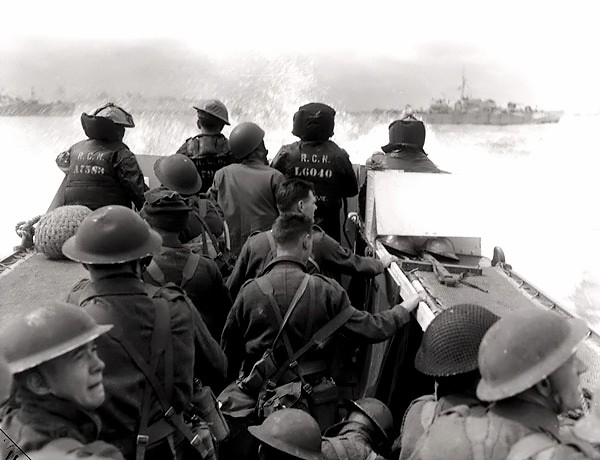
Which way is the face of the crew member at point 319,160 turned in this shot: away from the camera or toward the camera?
away from the camera

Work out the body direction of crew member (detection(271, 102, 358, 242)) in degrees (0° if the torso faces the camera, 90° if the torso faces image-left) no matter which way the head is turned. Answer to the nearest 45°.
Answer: approximately 180°

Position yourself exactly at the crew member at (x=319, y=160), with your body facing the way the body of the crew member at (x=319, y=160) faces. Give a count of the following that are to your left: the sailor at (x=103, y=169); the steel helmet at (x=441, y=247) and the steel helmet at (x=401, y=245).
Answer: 1

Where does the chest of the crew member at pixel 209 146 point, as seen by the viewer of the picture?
away from the camera

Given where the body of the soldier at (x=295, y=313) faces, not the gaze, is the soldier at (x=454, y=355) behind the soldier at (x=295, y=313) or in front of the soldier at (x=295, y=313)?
behind

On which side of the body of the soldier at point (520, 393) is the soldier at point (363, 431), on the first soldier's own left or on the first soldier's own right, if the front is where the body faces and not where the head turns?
on the first soldier's own left

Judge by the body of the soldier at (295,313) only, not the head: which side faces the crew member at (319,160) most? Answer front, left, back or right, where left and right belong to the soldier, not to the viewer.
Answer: front

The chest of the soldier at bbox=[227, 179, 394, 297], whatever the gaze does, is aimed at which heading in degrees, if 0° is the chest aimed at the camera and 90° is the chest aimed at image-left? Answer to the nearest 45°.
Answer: approximately 225°

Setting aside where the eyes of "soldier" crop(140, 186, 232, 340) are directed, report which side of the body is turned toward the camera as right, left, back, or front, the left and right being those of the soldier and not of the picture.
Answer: back

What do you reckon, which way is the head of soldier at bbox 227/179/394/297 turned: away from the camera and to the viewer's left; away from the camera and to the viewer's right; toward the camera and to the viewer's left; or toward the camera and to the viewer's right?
away from the camera and to the viewer's right

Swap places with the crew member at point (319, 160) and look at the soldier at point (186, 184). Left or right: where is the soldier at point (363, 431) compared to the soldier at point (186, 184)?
left

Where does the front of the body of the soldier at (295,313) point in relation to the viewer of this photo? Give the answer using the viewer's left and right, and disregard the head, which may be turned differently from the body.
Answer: facing away from the viewer

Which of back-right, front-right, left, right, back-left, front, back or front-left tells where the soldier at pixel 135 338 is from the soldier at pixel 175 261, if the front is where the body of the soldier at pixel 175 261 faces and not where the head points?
back

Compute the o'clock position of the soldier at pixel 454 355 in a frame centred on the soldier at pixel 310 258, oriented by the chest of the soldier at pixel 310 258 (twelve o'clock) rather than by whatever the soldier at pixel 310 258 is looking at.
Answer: the soldier at pixel 454 355 is roughly at 4 o'clock from the soldier at pixel 310 258.
